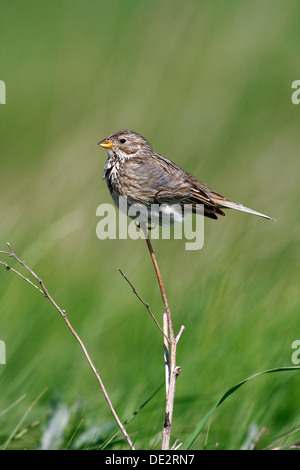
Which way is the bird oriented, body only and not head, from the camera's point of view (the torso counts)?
to the viewer's left
